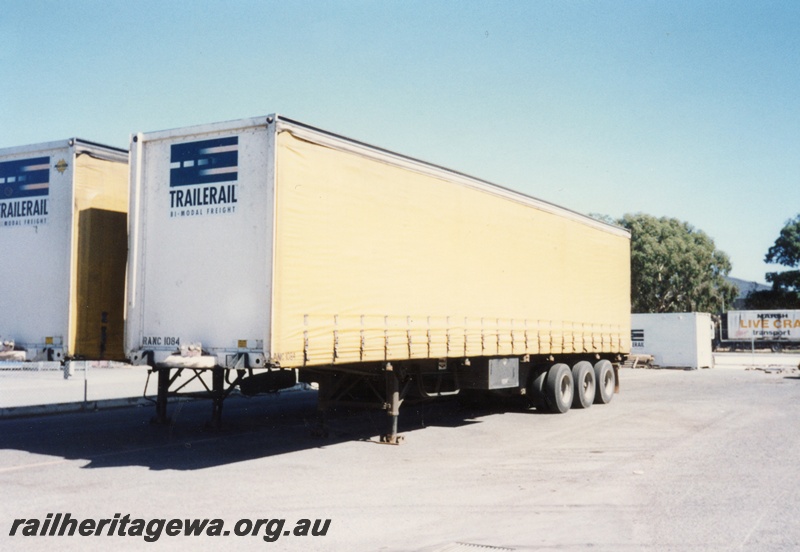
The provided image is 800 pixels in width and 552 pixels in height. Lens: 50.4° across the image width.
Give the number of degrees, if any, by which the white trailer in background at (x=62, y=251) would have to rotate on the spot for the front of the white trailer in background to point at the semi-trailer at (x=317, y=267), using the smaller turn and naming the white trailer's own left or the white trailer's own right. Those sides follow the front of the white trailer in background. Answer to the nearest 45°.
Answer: approximately 90° to the white trailer's own left

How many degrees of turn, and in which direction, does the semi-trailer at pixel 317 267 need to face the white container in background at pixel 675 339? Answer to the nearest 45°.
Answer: approximately 180°

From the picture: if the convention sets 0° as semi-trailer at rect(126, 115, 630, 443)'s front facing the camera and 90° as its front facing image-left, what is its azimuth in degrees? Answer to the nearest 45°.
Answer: approximately 45°

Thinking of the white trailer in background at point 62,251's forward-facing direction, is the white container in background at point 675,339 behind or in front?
behind

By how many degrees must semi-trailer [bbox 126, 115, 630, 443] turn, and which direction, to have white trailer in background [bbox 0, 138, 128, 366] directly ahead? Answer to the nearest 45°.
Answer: approximately 45° to its right

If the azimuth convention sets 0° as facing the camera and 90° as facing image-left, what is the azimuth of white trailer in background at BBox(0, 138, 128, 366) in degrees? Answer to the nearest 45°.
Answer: approximately 45°
